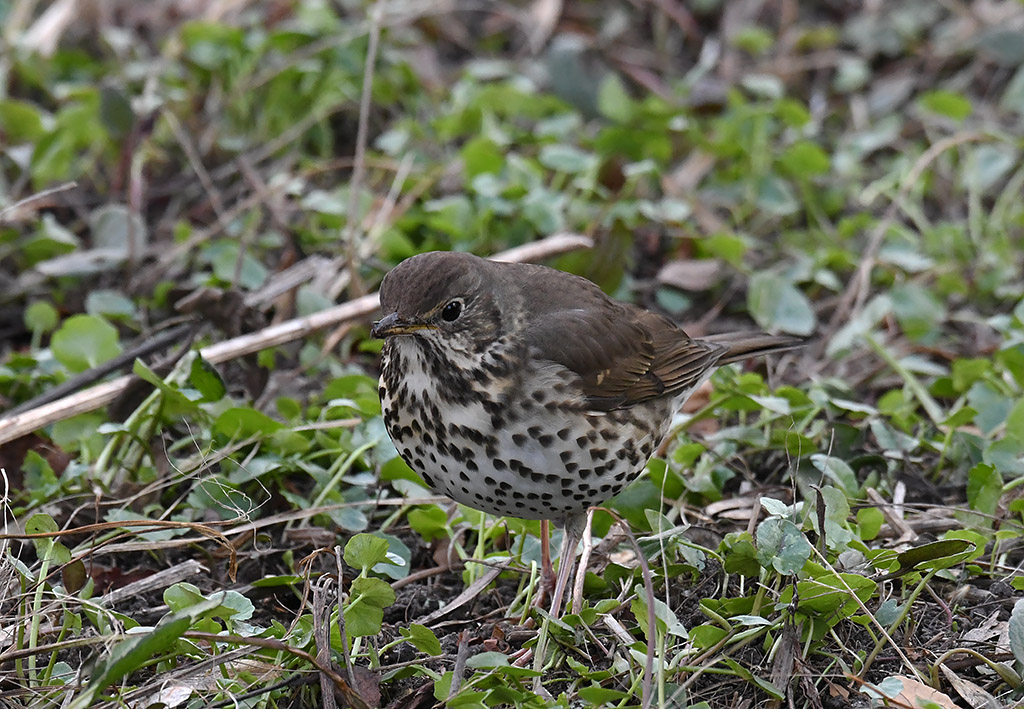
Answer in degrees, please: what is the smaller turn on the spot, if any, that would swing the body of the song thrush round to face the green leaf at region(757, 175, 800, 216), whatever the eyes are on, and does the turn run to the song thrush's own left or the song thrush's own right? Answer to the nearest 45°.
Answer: approximately 135° to the song thrush's own right

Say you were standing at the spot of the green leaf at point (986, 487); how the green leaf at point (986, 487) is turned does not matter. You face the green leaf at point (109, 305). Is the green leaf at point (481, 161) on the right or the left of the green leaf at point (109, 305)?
right

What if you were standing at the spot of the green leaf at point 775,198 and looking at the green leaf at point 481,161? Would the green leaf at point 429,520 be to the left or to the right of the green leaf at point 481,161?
left

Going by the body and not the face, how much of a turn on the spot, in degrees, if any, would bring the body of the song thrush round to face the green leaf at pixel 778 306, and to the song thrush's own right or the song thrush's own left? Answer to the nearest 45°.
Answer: approximately 180°

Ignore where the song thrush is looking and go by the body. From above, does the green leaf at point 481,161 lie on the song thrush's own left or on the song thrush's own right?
on the song thrush's own right

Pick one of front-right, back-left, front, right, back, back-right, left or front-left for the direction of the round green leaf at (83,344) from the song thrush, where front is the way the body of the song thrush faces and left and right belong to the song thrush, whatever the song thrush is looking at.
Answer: right

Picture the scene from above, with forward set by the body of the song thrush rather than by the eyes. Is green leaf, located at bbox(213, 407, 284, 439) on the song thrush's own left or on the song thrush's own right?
on the song thrush's own right

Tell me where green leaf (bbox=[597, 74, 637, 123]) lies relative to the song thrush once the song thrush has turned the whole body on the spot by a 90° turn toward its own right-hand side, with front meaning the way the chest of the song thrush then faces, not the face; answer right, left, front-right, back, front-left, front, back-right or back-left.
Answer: front-right

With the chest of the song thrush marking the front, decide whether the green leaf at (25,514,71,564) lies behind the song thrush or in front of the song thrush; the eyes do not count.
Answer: in front

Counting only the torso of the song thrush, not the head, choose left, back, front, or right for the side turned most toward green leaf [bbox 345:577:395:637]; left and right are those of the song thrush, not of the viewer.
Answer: front
